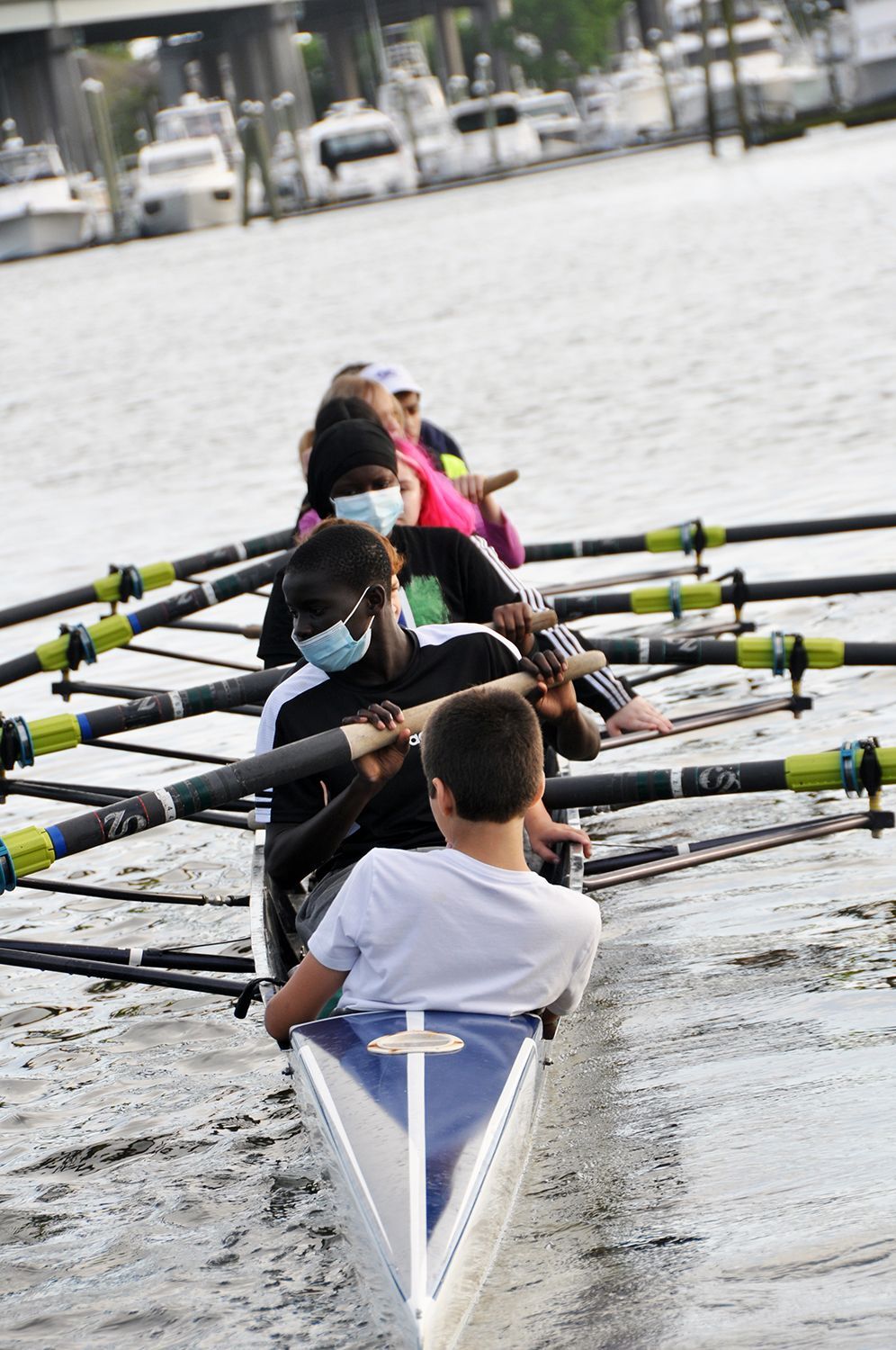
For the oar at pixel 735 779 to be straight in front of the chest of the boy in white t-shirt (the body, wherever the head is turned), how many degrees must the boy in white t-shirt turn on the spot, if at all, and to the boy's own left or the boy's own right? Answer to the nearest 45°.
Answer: approximately 45° to the boy's own right

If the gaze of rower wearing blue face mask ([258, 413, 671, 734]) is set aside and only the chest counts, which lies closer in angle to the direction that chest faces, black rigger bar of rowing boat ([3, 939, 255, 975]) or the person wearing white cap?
the black rigger bar of rowing boat

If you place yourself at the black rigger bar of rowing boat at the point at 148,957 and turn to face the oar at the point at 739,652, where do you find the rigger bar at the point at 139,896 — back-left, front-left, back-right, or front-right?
front-left

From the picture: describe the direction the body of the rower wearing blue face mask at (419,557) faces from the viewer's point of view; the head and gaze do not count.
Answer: toward the camera

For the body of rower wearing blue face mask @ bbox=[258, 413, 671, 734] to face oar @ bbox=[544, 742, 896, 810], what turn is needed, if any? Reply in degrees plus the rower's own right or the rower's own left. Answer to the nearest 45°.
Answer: approximately 45° to the rower's own left

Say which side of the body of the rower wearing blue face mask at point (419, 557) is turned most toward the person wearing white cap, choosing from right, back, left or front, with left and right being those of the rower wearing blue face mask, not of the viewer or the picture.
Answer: back

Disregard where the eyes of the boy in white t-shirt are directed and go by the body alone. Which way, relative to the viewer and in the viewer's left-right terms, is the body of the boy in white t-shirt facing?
facing away from the viewer

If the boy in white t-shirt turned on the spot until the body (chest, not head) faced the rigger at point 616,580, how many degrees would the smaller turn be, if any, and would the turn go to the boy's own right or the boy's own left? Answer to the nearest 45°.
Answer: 0° — they already face it

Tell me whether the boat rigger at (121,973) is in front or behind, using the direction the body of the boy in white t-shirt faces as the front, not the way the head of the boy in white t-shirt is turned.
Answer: in front

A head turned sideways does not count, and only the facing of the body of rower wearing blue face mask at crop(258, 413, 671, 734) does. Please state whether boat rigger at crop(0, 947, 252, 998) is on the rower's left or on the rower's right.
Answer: on the rower's right

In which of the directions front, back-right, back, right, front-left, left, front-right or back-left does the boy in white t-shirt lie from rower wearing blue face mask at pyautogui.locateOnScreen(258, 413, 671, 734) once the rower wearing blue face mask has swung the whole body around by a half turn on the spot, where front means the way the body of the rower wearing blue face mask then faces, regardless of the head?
back

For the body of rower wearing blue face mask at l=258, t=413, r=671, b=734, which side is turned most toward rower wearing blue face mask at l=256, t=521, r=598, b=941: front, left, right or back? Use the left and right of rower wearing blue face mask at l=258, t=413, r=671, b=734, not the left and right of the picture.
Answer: front

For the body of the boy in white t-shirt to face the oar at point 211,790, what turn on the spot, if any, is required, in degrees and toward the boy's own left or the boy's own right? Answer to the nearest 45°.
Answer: approximately 45° to the boy's own left

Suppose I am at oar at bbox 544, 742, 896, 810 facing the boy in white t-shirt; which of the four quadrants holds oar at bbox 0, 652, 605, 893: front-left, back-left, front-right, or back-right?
front-right
